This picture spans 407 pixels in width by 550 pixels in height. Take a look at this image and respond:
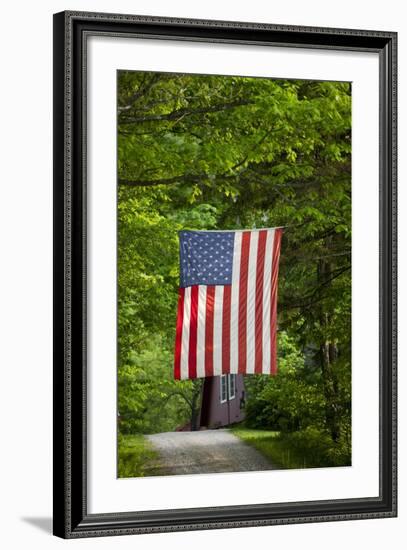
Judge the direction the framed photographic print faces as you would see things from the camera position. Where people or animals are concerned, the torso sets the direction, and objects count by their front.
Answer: facing the viewer and to the right of the viewer
